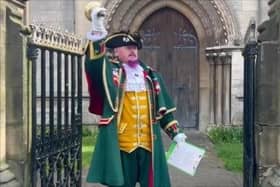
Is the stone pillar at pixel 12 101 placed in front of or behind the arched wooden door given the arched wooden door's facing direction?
in front

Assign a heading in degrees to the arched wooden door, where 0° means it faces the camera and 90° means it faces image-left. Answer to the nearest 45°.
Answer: approximately 0°

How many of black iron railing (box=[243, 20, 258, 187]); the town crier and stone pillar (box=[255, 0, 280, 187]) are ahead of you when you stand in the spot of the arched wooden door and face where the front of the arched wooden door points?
3

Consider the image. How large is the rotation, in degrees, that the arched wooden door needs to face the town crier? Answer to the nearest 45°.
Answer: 0° — it already faces them

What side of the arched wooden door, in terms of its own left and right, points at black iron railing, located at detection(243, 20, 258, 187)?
front

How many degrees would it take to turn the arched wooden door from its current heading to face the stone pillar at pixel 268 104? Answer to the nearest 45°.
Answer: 0° — it already faces it

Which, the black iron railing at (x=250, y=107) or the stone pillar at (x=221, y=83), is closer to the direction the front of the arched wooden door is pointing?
the black iron railing
